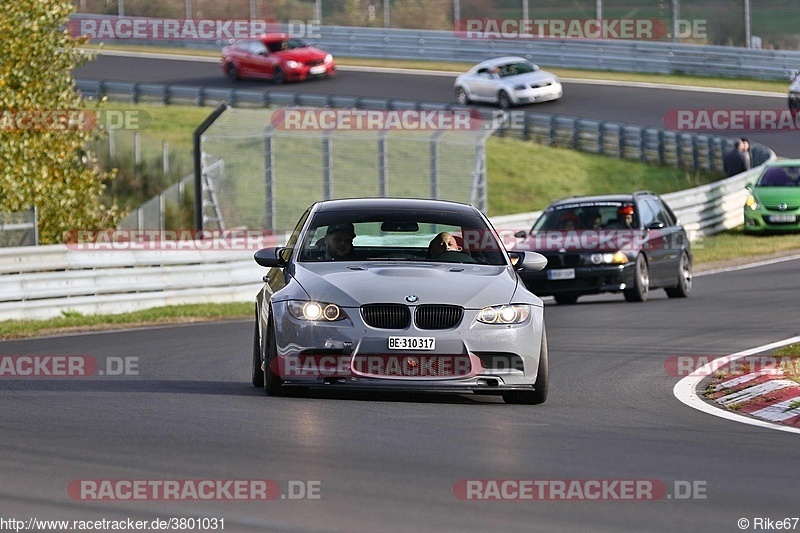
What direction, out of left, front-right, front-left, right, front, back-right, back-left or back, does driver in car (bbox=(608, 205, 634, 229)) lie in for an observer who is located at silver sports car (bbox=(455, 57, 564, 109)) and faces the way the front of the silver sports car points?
front-right

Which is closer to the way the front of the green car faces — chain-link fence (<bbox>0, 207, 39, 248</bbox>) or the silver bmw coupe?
the silver bmw coupe

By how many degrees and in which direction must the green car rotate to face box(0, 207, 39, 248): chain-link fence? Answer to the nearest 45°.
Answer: approximately 45° to its right

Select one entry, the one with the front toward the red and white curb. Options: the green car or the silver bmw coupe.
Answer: the green car

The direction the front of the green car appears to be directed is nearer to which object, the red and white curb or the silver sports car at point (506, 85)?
the red and white curb

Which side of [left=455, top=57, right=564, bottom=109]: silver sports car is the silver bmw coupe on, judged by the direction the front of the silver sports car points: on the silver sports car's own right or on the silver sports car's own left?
on the silver sports car's own right

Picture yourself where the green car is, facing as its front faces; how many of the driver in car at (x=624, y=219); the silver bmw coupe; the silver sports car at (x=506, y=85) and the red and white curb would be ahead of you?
3

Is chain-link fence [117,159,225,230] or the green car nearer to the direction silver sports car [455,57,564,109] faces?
the green car

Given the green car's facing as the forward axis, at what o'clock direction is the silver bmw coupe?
The silver bmw coupe is roughly at 12 o'clock from the green car.

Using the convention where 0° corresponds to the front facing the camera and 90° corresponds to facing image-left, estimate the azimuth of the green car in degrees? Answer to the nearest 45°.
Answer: approximately 0°

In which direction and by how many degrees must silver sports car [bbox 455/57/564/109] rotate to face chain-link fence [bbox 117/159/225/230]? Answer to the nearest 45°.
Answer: approximately 90° to its right

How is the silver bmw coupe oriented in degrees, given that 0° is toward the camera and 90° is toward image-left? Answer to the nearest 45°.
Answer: approximately 0°

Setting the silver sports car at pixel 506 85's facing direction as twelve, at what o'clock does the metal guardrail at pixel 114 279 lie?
The metal guardrail is roughly at 2 o'clock from the silver sports car.

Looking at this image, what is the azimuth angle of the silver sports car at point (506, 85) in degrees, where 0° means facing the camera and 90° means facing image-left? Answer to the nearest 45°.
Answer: approximately 315°

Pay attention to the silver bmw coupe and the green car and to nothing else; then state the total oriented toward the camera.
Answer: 2

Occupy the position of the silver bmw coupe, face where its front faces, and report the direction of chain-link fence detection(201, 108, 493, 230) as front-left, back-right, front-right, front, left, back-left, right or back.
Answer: back

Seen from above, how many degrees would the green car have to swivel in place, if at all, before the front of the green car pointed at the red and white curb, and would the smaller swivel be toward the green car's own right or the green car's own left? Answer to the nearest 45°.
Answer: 0° — it already faces it
